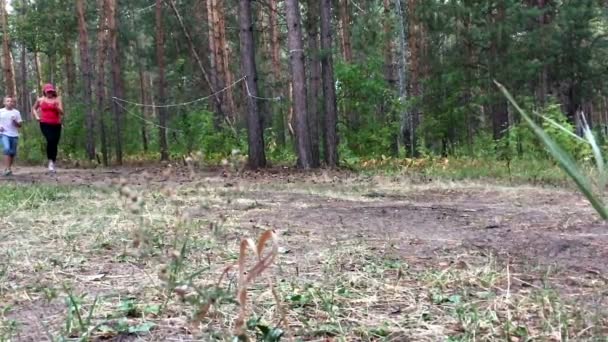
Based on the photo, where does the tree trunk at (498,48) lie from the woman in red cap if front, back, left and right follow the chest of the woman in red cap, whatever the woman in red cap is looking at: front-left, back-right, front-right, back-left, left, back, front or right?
left

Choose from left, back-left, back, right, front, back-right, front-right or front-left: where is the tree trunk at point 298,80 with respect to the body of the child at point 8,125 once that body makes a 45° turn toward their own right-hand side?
back-left

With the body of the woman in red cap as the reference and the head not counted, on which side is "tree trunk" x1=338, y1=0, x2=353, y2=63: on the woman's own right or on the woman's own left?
on the woman's own left

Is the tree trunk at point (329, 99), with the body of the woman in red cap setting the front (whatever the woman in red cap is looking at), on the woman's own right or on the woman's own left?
on the woman's own left

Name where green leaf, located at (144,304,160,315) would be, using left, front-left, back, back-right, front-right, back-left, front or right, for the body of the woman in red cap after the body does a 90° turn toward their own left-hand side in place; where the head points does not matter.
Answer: right

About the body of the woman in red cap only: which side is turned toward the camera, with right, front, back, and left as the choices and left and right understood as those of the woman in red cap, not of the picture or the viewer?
front

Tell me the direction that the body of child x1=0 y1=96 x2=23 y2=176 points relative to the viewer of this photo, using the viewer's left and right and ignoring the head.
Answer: facing the viewer

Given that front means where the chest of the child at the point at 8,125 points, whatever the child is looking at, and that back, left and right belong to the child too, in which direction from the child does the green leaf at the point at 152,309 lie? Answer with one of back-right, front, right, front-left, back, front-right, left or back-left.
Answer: front

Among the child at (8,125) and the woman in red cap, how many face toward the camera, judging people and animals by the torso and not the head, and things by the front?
2

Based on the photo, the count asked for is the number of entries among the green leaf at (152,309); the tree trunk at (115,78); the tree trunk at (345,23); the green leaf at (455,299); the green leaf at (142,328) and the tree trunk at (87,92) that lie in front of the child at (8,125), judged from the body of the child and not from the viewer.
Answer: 3

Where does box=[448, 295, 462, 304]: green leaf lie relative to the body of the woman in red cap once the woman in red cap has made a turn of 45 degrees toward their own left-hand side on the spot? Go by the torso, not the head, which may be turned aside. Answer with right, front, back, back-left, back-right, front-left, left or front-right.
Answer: front-right

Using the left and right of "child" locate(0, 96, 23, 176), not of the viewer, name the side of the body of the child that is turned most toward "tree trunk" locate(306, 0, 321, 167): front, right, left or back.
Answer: left

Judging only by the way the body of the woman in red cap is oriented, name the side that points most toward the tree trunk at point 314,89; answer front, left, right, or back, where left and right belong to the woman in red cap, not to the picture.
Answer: left

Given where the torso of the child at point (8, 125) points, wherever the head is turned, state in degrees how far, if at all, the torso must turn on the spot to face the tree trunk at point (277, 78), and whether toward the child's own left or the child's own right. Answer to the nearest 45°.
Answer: approximately 135° to the child's own left

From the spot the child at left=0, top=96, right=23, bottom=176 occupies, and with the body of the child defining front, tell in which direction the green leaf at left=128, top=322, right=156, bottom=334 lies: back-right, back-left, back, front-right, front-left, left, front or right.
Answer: front
